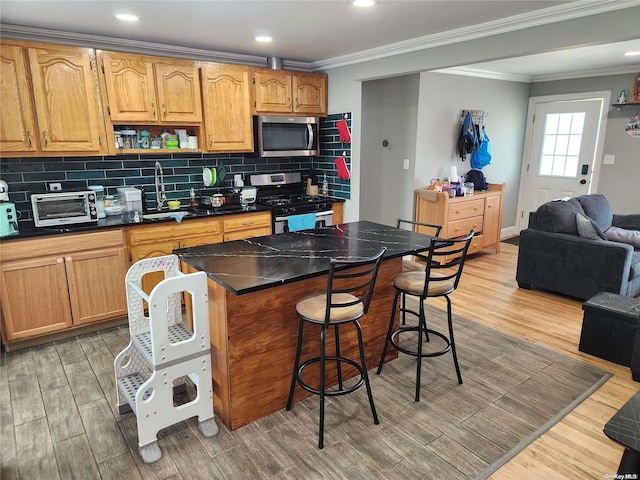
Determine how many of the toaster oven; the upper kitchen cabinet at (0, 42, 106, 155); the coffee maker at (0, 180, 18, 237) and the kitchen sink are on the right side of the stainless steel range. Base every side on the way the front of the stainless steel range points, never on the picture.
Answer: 4

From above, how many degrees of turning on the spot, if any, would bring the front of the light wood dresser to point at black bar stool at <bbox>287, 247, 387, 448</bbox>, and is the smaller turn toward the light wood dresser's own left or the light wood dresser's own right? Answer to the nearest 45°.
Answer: approximately 45° to the light wood dresser's own right

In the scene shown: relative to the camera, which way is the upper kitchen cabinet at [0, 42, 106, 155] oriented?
toward the camera

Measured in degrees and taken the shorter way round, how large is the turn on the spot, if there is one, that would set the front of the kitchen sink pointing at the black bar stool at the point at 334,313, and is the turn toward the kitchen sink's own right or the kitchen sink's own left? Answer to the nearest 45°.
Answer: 0° — it already faces it

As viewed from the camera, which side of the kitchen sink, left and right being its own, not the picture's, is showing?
front

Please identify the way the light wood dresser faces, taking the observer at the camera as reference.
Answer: facing the viewer and to the right of the viewer

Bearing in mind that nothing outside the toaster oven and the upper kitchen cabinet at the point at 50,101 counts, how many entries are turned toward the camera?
2

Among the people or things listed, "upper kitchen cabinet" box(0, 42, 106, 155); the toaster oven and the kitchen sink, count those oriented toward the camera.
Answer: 3

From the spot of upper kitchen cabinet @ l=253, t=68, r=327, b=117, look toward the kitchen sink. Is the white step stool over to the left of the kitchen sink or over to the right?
left

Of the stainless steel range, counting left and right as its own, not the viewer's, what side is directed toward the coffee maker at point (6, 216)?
right

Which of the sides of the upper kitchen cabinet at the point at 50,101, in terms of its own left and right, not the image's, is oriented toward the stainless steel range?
left

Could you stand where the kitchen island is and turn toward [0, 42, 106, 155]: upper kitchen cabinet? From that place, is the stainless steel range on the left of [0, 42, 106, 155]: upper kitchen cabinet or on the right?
right
